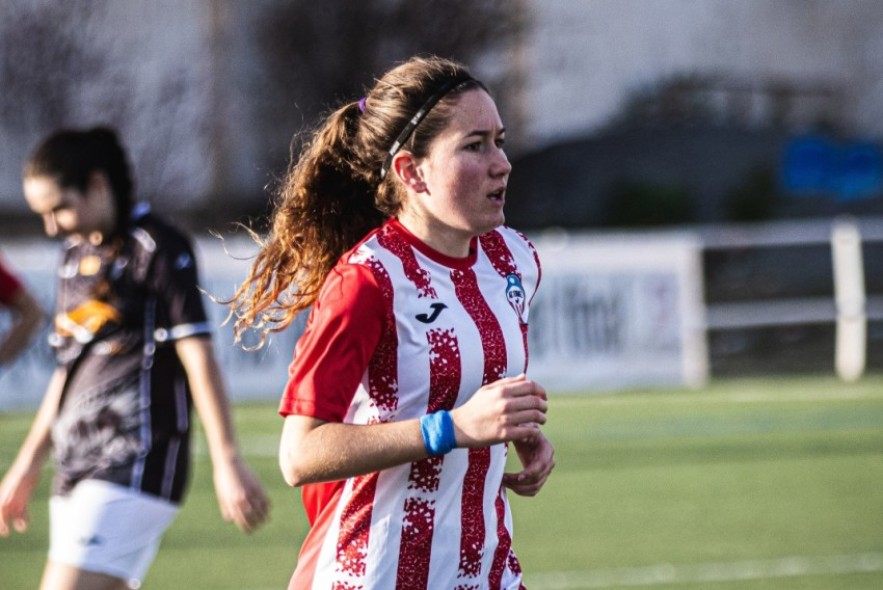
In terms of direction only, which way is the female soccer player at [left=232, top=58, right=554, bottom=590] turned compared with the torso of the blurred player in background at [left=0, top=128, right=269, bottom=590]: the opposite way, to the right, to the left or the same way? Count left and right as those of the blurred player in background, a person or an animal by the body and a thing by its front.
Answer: to the left

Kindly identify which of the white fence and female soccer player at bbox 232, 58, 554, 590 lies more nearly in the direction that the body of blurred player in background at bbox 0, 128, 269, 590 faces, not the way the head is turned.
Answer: the female soccer player

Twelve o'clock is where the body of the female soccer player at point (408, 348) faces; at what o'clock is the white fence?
The white fence is roughly at 8 o'clock from the female soccer player.

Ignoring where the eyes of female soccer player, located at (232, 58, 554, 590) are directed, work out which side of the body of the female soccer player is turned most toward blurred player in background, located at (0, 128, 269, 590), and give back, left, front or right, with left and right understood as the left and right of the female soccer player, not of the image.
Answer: back

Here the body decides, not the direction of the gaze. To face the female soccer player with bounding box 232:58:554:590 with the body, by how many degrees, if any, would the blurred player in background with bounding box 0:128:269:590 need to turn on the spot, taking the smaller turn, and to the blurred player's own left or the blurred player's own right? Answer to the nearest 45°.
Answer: approximately 90° to the blurred player's own left

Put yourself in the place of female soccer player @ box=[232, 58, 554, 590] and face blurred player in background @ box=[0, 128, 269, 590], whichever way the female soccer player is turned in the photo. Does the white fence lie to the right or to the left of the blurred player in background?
right

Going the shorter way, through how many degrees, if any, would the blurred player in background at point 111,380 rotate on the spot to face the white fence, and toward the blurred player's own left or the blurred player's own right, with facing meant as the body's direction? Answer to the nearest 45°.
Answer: approximately 180°
